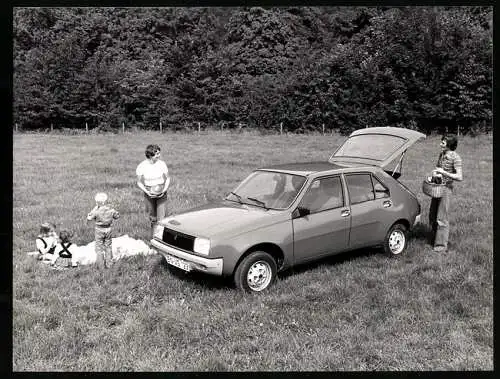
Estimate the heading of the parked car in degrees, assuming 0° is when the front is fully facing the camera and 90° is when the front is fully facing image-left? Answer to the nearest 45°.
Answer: approximately 45°

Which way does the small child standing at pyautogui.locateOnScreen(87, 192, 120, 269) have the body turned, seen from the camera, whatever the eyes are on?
away from the camera

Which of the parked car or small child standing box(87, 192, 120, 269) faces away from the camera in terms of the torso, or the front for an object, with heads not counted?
the small child standing
